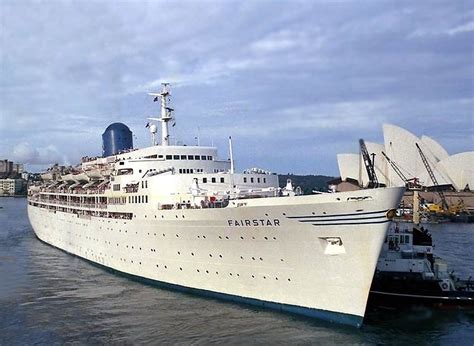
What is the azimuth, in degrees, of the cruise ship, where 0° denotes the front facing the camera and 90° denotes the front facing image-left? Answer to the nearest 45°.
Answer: approximately 315°

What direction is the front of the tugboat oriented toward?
to the viewer's left

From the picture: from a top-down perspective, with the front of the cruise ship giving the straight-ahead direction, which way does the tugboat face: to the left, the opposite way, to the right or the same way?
the opposite way

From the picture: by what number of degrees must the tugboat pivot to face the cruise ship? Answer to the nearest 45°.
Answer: approximately 45° to its left

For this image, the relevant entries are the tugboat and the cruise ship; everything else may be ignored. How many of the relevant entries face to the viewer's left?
1

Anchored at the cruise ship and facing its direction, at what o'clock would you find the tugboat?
The tugboat is roughly at 10 o'clock from the cruise ship.
